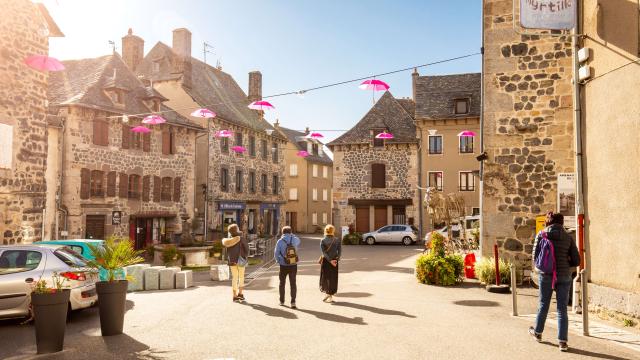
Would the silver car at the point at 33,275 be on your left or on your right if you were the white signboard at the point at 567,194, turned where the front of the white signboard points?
on your right

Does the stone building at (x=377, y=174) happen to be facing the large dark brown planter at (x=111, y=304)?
yes

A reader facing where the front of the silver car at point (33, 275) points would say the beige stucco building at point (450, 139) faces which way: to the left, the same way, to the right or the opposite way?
to the left

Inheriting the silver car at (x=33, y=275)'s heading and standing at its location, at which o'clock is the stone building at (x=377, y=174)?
The stone building is roughly at 3 o'clock from the silver car.

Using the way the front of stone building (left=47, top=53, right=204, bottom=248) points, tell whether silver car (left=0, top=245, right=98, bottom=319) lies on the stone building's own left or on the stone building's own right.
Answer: on the stone building's own right

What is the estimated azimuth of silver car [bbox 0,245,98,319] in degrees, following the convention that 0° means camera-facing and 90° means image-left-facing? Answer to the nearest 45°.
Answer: approximately 135°

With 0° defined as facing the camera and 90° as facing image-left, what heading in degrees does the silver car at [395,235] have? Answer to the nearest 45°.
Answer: approximately 90°

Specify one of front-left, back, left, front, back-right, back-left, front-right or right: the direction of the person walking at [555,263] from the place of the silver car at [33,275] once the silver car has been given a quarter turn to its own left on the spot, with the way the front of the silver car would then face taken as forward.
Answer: left
